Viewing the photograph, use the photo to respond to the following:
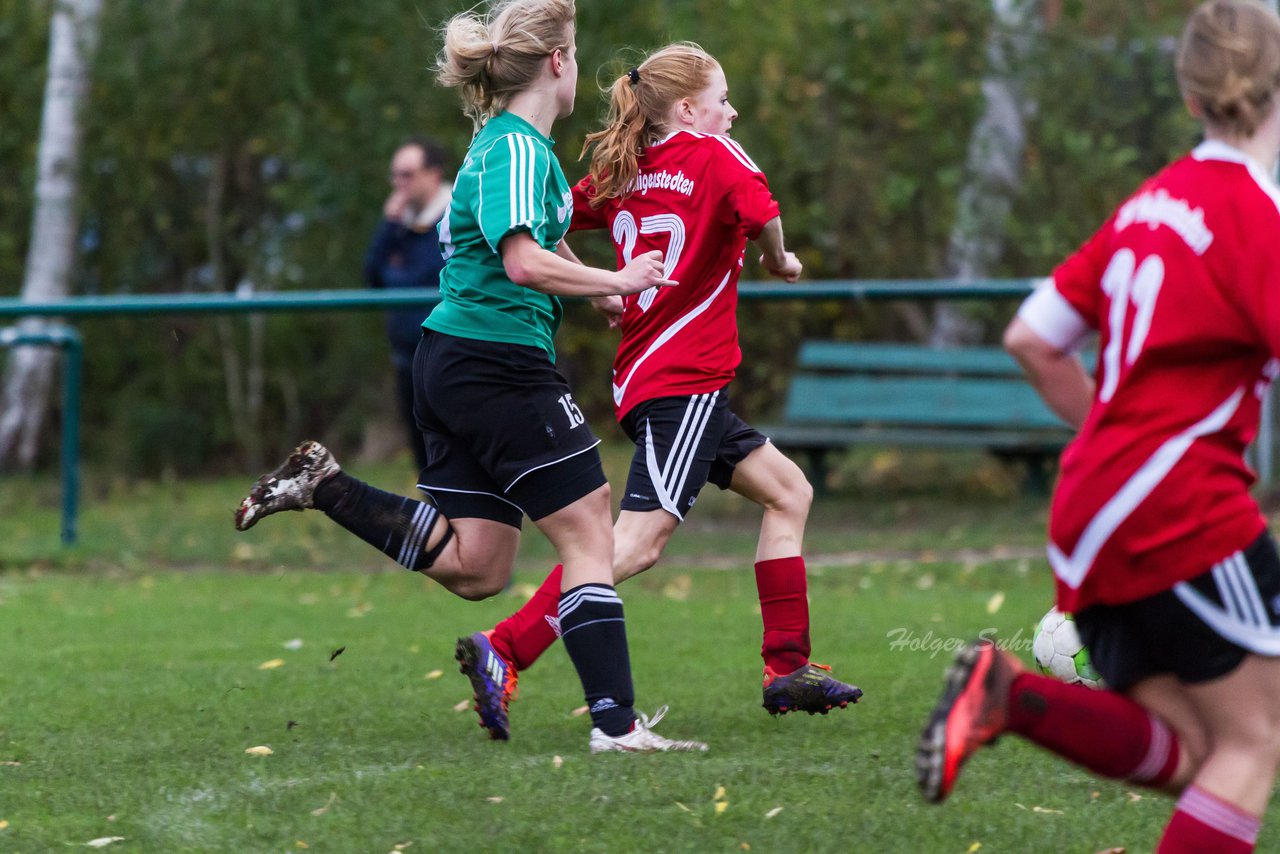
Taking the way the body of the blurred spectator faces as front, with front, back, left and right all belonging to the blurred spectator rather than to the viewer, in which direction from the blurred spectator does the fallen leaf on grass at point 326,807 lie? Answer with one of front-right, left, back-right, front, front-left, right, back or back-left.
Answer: front-left

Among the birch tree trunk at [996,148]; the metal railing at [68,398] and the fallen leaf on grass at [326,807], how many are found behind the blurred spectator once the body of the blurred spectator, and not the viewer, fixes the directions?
1

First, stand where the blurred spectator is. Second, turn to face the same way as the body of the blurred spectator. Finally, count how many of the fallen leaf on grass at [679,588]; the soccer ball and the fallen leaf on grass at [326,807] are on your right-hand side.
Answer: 0

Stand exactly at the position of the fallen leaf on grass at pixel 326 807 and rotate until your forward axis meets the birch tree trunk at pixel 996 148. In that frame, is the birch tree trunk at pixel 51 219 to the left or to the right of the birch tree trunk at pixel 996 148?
left

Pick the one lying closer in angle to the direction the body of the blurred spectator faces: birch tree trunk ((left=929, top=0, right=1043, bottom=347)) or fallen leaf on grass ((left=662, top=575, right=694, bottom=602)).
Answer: the fallen leaf on grass

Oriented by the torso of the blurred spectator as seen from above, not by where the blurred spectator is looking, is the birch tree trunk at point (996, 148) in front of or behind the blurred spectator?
behind

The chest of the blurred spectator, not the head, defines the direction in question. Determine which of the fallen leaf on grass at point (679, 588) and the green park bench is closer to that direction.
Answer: the fallen leaf on grass

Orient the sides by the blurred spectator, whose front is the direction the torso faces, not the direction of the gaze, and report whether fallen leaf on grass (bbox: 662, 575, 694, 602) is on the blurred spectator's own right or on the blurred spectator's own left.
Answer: on the blurred spectator's own left

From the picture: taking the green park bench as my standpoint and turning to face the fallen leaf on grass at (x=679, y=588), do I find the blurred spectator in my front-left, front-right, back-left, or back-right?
front-right

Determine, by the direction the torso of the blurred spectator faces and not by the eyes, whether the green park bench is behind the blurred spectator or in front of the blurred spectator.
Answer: behind

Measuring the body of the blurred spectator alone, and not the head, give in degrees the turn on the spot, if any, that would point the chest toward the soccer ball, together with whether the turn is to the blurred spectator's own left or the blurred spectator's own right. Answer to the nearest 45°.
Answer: approximately 45° to the blurred spectator's own left

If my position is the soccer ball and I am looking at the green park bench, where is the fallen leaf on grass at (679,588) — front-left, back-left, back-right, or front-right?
front-left

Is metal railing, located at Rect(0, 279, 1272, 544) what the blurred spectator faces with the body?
no

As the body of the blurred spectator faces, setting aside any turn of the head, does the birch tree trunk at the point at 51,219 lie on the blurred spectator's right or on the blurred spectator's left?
on the blurred spectator's right

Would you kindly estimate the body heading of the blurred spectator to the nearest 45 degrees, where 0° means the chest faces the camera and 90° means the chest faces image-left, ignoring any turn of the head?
approximately 45°

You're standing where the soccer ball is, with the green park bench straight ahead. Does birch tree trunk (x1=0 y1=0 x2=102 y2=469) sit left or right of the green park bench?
left

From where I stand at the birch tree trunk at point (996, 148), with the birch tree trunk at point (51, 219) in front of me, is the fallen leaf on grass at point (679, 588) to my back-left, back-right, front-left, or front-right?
front-left
